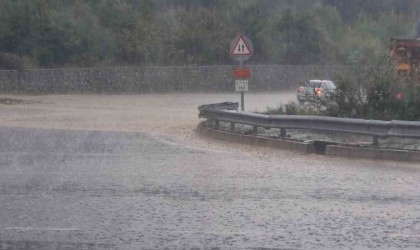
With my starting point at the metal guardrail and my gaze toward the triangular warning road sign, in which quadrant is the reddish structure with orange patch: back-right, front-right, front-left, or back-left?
front-right

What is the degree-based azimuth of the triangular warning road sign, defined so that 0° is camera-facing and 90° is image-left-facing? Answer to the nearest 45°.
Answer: approximately 0°

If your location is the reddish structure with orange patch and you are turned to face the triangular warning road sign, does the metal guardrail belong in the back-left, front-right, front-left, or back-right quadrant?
front-left

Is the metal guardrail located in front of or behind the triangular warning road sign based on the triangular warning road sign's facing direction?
in front

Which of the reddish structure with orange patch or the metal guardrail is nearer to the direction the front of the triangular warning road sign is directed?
the metal guardrail

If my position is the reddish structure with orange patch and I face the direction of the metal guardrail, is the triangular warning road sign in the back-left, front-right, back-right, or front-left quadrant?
front-right

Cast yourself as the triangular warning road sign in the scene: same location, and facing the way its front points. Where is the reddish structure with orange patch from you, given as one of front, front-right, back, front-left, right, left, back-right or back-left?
left
